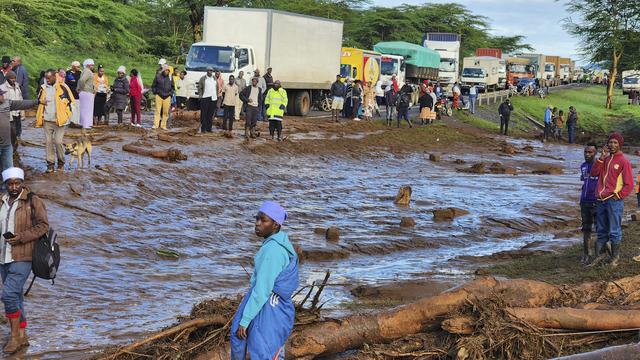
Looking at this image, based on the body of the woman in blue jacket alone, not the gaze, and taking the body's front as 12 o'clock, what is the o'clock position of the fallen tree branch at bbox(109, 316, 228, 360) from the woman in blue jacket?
The fallen tree branch is roughly at 2 o'clock from the woman in blue jacket.

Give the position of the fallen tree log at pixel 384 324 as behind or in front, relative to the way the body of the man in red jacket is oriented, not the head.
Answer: in front

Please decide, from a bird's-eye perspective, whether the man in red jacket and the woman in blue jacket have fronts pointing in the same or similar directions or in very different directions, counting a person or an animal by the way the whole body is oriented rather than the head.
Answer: same or similar directions

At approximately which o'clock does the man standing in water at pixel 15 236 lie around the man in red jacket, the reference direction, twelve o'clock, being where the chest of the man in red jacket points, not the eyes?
The man standing in water is roughly at 12 o'clock from the man in red jacket.

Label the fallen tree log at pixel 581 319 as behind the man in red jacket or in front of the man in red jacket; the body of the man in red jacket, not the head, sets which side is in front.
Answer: in front

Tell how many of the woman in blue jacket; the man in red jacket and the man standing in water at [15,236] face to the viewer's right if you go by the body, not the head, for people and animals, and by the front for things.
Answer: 0

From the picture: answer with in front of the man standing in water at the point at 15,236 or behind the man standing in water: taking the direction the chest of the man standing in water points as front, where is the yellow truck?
behind

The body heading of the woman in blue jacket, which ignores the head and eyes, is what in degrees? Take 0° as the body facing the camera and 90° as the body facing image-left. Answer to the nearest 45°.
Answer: approximately 90°

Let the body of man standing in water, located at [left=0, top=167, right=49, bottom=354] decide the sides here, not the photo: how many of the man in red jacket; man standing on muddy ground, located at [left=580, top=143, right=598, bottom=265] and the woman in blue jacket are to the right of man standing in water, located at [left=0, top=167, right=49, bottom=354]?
0

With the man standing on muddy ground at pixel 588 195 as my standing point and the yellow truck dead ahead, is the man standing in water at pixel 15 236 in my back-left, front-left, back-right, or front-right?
back-left

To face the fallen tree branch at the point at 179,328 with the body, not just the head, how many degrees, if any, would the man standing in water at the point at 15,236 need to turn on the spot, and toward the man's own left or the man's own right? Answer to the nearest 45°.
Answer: approximately 90° to the man's own left

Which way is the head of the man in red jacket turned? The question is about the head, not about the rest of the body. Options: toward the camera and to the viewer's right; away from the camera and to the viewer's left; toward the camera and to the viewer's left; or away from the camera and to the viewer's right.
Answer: toward the camera and to the viewer's left

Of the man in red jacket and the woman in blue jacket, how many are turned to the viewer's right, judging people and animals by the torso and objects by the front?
0

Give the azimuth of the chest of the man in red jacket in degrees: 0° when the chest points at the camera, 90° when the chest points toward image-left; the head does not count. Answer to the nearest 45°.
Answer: approximately 45°
